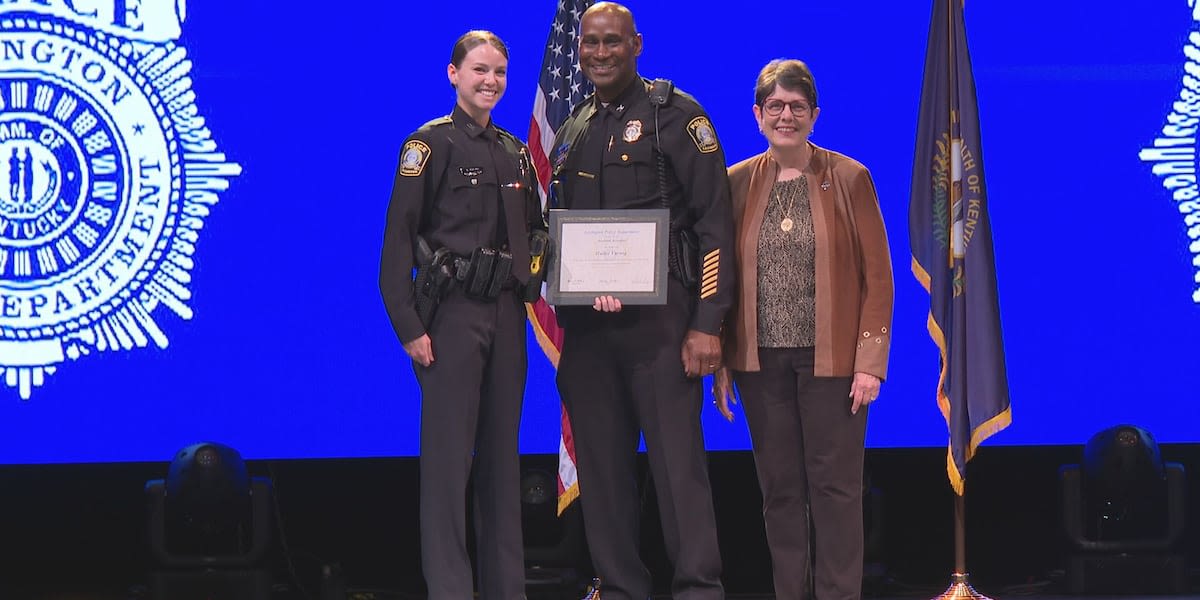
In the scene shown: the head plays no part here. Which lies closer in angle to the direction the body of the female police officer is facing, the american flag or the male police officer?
the male police officer

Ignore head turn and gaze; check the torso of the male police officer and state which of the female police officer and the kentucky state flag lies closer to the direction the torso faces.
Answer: the female police officer

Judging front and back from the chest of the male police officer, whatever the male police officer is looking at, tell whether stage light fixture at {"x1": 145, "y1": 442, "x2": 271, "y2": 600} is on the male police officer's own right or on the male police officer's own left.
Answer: on the male police officer's own right

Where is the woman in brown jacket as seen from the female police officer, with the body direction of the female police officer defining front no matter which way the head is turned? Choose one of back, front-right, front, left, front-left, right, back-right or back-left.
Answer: front-left

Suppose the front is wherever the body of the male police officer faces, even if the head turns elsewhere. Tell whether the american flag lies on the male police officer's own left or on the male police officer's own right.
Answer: on the male police officer's own right

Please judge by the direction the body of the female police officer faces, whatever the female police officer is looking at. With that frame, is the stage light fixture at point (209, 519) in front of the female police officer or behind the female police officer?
behind

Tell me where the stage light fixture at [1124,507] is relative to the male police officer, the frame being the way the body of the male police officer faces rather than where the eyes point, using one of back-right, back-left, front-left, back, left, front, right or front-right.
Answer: back

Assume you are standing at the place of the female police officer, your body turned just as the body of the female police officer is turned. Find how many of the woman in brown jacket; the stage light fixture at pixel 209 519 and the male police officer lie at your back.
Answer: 1

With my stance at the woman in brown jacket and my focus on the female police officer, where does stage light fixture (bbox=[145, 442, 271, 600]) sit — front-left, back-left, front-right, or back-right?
front-right

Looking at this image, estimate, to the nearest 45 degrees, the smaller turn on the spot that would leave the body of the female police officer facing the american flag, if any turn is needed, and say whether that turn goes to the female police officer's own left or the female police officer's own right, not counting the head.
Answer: approximately 135° to the female police officer's own left

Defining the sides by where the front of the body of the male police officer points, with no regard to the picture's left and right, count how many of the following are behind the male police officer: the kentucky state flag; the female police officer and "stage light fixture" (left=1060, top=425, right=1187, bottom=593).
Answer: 2

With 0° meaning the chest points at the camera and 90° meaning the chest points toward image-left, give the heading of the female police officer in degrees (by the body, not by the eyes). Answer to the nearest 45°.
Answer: approximately 315°

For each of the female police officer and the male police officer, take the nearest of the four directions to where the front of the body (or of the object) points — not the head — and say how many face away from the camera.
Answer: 0

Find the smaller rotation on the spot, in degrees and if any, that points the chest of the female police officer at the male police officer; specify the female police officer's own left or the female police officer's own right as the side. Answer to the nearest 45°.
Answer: approximately 45° to the female police officer's own left

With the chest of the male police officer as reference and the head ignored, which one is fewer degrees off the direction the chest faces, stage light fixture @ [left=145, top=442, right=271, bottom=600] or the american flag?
the stage light fixture

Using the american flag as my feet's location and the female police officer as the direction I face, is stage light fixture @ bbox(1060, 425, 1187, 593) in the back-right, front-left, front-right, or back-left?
back-left
